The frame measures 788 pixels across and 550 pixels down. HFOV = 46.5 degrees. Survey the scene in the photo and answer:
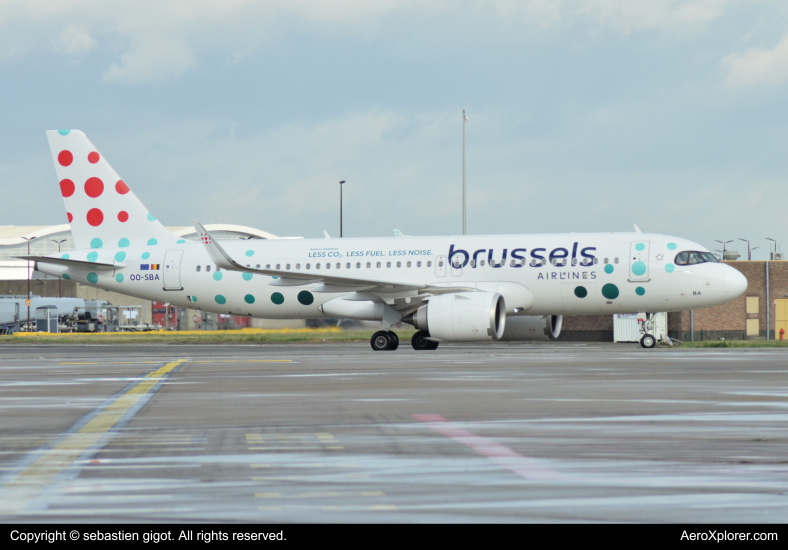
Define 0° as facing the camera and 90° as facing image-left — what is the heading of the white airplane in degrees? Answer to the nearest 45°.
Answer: approximately 270°
